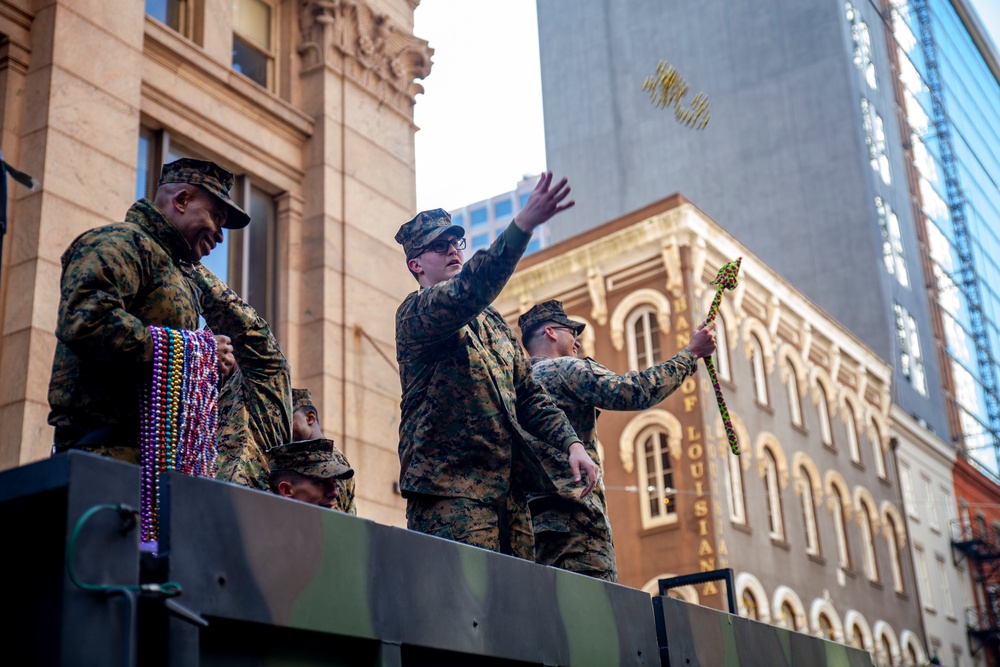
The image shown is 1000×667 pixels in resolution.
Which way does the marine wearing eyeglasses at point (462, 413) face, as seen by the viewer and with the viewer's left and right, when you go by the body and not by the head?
facing the viewer and to the right of the viewer

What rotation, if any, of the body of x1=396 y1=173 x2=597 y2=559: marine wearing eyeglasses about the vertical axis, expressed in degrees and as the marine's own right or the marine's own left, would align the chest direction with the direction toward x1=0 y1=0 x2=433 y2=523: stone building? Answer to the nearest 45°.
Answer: approximately 135° to the marine's own left

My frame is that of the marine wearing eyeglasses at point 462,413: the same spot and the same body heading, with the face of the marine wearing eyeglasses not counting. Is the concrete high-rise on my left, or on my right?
on my left

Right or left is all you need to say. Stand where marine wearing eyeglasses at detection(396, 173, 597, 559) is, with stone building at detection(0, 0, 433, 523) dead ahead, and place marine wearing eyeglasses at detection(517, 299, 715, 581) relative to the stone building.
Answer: right
